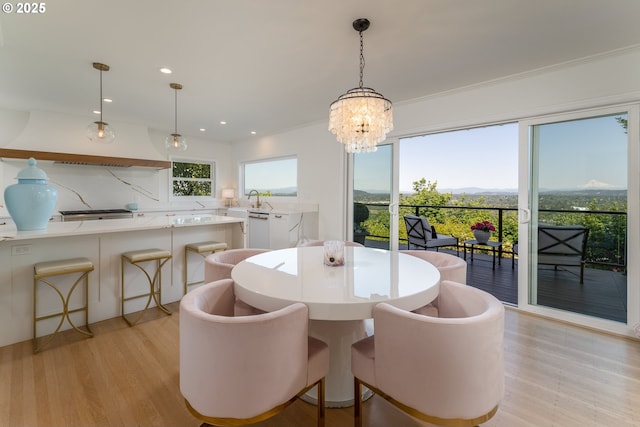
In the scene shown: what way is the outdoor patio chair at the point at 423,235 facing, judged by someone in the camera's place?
facing away from the viewer and to the right of the viewer

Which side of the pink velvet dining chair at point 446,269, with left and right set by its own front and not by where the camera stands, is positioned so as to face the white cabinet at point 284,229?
right

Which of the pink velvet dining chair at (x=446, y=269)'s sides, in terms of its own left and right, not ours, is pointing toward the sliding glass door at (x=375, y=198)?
right

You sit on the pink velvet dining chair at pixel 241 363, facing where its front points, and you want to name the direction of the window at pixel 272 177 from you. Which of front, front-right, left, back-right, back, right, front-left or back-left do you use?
front-left

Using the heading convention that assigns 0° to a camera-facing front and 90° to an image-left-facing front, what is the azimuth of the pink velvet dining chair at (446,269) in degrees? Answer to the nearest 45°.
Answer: approximately 45°

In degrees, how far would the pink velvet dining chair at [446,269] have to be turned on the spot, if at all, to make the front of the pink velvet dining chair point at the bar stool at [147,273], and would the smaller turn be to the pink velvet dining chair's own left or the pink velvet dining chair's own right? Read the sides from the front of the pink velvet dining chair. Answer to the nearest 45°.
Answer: approximately 45° to the pink velvet dining chair's own right

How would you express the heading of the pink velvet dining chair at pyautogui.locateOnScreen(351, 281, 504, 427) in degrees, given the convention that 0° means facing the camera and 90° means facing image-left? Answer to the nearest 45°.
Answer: approximately 135°

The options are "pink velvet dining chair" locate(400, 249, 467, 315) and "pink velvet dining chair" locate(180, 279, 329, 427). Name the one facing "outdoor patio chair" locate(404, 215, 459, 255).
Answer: "pink velvet dining chair" locate(180, 279, 329, 427)

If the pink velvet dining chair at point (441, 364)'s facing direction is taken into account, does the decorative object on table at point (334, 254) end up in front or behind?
in front

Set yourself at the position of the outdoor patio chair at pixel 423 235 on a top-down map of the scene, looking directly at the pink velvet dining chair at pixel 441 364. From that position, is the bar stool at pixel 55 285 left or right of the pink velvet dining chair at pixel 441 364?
right

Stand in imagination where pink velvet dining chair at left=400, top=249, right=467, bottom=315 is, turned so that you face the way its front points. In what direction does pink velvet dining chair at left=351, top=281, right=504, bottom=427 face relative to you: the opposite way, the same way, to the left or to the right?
to the right

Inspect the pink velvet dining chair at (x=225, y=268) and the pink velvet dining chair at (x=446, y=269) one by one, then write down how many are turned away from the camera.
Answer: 0

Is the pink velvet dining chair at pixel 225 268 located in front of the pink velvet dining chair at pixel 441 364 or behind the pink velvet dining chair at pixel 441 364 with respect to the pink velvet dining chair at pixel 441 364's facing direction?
in front

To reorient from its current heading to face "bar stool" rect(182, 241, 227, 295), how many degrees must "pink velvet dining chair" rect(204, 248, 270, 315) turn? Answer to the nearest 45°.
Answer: approximately 135° to its left

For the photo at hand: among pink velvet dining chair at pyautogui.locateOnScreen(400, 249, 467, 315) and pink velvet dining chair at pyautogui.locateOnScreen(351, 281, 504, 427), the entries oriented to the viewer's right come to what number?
0

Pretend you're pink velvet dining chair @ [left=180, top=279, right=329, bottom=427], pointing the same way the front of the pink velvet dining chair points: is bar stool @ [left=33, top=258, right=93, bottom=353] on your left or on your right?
on your left

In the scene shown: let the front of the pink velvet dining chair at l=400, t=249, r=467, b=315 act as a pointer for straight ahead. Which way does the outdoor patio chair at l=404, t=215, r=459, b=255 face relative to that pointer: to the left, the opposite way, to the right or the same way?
the opposite way

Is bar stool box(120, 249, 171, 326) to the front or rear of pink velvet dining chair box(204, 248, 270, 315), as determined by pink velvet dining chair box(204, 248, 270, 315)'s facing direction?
to the rear
